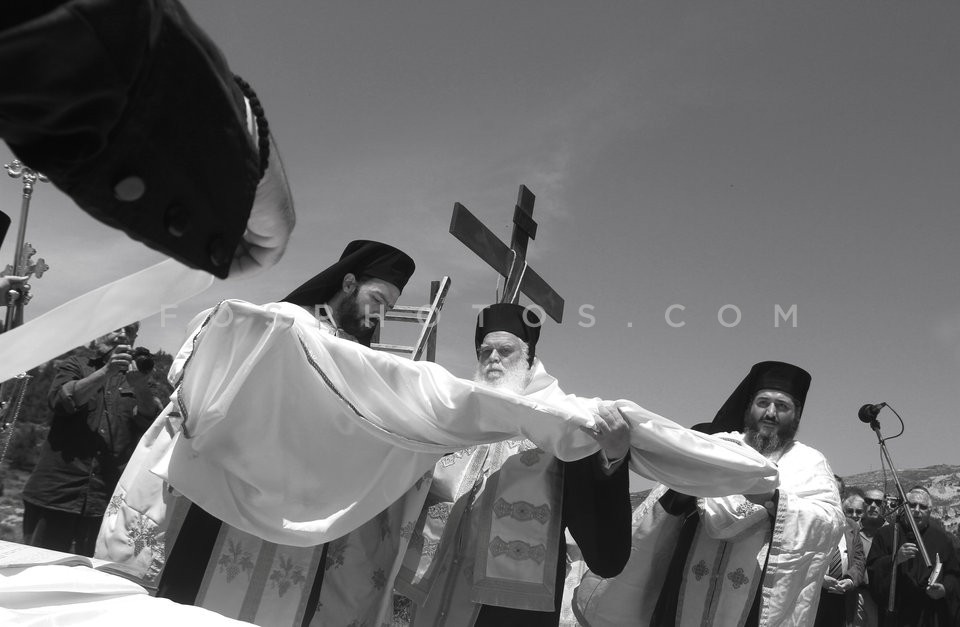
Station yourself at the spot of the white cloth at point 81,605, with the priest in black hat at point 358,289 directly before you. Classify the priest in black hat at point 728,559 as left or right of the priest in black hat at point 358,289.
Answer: right

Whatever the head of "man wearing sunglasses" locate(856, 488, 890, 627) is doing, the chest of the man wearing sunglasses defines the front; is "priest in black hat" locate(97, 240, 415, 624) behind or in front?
in front

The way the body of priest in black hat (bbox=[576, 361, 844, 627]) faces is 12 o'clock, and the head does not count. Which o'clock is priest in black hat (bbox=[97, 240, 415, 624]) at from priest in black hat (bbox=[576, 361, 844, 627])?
priest in black hat (bbox=[97, 240, 415, 624]) is roughly at 1 o'clock from priest in black hat (bbox=[576, 361, 844, 627]).

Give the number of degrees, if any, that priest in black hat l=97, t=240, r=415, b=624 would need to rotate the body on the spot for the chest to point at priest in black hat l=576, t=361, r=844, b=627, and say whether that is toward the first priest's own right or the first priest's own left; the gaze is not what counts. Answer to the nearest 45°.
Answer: approximately 45° to the first priest's own left

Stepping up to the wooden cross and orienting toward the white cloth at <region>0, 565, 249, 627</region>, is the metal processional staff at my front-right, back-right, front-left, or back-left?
front-right

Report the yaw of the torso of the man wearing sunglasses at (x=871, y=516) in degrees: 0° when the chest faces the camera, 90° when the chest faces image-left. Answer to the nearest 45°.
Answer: approximately 45°

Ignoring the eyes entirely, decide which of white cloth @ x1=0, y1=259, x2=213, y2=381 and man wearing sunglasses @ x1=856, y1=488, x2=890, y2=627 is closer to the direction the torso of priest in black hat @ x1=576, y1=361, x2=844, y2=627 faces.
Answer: the white cloth

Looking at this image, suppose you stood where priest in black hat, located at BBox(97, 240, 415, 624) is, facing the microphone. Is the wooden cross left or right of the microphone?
left

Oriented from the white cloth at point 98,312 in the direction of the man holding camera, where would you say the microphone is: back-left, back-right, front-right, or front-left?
front-right

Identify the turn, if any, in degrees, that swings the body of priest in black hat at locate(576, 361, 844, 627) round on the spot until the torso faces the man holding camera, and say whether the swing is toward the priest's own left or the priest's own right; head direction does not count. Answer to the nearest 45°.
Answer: approximately 45° to the priest's own right

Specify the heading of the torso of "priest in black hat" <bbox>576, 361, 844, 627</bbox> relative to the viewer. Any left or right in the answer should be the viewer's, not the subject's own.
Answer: facing the viewer and to the left of the viewer

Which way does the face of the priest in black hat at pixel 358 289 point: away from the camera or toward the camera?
toward the camera

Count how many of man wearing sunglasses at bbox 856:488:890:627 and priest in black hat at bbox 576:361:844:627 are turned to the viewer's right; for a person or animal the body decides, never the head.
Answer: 0

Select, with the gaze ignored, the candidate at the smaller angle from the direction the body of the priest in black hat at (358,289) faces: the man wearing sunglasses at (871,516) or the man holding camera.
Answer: the man wearing sunglasses

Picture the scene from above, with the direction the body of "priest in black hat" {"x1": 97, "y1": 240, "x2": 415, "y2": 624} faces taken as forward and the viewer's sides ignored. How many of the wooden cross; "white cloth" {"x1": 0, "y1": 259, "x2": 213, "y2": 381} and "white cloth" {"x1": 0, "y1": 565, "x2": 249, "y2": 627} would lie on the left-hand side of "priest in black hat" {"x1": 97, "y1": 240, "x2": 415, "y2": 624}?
1
